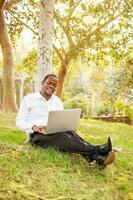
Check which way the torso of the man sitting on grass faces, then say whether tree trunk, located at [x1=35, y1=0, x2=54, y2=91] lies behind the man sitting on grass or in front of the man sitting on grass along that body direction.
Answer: behind

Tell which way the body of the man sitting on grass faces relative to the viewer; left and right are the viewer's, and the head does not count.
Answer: facing the viewer and to the right of the viewer

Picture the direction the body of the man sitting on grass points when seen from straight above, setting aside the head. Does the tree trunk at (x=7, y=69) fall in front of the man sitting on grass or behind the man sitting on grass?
behind
